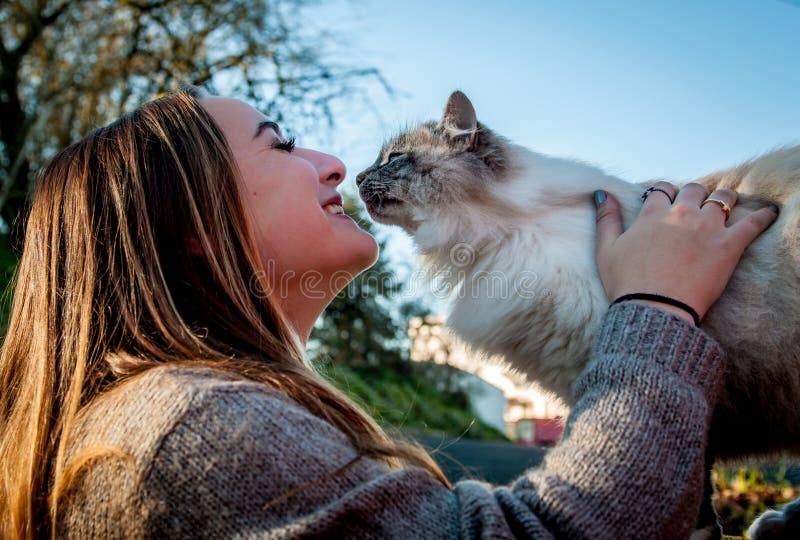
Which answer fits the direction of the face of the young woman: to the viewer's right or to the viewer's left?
to the viewer's right

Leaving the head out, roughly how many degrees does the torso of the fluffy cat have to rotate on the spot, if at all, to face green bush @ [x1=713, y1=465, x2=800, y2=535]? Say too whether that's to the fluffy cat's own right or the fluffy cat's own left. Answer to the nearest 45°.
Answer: approximately 135° to the fluffy cat's own right

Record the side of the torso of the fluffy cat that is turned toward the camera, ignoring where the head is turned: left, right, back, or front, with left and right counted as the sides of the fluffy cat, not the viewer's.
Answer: left

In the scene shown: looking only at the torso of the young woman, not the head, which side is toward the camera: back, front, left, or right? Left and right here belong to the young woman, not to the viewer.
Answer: right

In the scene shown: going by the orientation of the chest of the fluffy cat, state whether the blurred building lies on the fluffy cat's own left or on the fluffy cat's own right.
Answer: on the fluffy cat's own right
